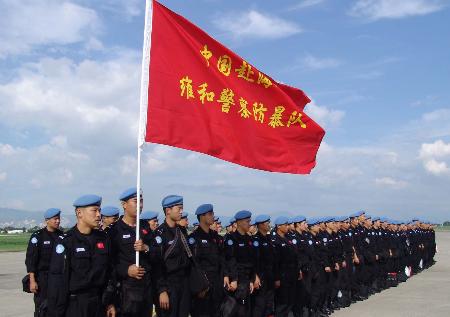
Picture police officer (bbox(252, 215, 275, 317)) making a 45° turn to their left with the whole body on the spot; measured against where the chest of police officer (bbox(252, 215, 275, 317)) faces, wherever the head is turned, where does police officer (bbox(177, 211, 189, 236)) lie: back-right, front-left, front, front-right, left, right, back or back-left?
back

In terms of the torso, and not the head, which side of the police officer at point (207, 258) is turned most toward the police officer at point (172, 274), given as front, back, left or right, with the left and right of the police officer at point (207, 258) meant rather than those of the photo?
right

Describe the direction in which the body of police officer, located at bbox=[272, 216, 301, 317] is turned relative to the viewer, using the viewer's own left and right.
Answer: facing the viewer and to the right of the viewer

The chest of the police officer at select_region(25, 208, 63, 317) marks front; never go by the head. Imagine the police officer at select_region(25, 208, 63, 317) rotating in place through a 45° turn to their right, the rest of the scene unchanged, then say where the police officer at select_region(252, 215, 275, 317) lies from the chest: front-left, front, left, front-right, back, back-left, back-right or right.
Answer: left

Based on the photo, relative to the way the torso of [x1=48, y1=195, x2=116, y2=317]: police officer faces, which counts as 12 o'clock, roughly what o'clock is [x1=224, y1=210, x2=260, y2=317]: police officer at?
[x1=224, y1=210, x2=260, y2=317]: police officer is roughly at 9 o'clock from [x1=48, y1=195, x2=116, y2=317]: police officer.

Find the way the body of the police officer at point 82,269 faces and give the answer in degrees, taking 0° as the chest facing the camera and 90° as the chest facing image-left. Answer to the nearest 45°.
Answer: approximately 315°

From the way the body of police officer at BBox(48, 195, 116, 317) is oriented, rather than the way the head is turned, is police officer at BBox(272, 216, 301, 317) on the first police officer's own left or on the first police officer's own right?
on the first police officer's own left

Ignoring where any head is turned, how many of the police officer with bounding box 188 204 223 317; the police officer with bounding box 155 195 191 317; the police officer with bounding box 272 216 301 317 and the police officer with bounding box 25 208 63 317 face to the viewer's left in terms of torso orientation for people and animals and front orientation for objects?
0

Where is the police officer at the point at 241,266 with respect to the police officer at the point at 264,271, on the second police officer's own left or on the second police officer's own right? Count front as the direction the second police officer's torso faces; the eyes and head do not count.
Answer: on the second police officer's own right

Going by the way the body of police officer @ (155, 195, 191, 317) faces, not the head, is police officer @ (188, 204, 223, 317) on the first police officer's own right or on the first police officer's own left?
on the first police officer's own left

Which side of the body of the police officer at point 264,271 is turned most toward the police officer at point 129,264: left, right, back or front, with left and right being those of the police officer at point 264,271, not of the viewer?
right

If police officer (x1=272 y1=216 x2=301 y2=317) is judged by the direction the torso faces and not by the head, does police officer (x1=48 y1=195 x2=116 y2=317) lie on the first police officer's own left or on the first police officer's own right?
on the first police officer's own right

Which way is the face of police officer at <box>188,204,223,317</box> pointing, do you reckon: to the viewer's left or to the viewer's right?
to the viewer's right

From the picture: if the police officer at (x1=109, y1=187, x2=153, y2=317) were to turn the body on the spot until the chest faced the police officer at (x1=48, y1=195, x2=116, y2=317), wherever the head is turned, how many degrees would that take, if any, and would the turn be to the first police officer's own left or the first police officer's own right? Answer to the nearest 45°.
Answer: approximately 90° to the first police officer's own right
